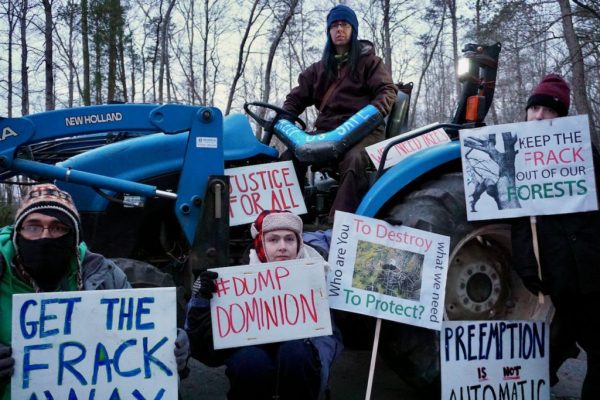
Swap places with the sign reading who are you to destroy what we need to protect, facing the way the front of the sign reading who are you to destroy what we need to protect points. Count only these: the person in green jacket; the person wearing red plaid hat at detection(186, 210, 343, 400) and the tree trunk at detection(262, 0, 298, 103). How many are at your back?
1

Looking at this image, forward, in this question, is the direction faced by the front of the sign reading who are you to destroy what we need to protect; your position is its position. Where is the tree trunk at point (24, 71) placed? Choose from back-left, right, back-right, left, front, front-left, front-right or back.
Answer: back-right

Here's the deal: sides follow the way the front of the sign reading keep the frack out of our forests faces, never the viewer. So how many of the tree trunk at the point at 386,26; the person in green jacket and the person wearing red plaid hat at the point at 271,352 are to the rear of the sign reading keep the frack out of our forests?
1

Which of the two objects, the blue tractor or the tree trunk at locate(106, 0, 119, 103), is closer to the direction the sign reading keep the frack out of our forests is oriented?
the blue tractor

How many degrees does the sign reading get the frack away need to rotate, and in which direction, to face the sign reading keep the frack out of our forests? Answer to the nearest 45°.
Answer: approximately 90° to its left

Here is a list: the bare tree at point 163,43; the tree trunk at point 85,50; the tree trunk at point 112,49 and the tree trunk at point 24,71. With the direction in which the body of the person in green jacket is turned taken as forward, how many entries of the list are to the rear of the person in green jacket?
4

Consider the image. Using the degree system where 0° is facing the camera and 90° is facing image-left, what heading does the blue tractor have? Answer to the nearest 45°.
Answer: approximately 90°

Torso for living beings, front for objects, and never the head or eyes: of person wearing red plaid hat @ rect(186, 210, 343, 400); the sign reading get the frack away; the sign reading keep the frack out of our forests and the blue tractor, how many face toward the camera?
3
